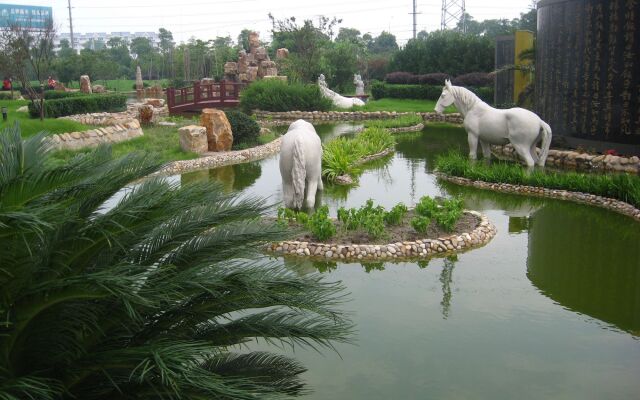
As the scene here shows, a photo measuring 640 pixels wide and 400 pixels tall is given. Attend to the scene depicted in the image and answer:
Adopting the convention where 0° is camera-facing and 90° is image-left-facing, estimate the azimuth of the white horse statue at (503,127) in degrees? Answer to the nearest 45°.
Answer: approximately 90°

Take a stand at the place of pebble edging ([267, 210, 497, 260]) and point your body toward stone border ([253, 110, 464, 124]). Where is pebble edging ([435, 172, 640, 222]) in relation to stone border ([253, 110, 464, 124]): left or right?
right

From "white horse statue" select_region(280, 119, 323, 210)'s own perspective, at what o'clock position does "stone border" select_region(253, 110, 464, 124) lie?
The stone border is roughly at 12 o'clock from the white horse statue.

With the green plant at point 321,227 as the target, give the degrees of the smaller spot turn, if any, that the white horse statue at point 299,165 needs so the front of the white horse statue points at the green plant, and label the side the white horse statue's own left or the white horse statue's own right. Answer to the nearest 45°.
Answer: approximately 180°

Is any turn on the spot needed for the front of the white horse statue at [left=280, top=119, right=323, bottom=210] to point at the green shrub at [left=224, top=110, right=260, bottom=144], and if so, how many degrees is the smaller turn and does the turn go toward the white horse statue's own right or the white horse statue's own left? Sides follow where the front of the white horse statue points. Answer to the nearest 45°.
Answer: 0° — it already faces it

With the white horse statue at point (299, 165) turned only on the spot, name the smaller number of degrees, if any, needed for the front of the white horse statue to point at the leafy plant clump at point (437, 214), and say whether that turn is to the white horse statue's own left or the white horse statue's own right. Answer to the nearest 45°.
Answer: approximately 135° to the white horse statue's own right

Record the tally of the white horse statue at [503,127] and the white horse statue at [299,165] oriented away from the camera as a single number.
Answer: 1

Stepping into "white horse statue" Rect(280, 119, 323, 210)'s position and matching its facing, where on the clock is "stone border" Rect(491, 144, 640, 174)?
The stone border is roughly at 2 o'clock from the white horse statue.

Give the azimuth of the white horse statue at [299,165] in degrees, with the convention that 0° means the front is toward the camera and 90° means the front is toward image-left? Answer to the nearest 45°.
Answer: approximately 180°

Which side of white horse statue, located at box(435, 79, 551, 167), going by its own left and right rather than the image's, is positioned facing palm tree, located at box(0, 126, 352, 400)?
left

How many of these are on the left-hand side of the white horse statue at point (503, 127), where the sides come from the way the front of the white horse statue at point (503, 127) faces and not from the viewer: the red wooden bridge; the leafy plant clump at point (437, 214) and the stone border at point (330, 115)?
1

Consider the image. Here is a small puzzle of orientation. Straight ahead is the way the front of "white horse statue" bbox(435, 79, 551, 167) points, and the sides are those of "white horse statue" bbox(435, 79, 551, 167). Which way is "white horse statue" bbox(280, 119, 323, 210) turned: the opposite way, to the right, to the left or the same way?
to the right

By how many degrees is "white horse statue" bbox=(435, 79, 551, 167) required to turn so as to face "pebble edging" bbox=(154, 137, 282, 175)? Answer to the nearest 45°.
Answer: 0° — it already faces it

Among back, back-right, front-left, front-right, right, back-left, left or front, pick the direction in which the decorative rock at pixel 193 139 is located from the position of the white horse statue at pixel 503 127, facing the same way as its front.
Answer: front

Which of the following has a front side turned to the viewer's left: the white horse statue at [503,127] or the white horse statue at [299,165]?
the white horse statue at [503,127]

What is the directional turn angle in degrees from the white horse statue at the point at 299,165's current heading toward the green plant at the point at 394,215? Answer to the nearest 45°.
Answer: approximately 135° to its right
